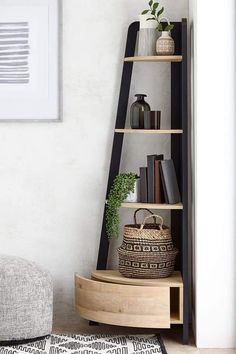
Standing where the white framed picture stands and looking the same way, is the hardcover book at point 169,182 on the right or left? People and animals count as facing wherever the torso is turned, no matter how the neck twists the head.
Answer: on its left

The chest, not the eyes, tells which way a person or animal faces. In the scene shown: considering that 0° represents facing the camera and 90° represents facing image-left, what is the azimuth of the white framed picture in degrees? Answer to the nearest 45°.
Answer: approximately 0°
